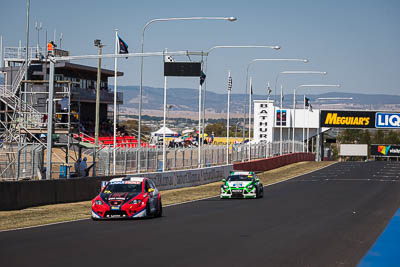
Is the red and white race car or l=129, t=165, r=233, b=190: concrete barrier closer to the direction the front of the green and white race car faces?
the red and white race car

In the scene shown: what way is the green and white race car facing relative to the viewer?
toward the camera

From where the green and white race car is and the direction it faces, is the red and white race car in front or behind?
in front

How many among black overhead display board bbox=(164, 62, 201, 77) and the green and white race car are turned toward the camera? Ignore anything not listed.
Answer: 2
